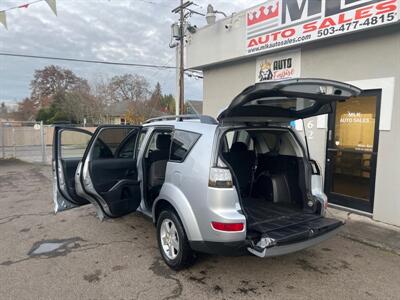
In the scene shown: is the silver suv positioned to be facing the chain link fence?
yes

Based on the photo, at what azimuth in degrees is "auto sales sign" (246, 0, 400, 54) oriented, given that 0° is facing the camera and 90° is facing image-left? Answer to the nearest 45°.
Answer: approximately 45°

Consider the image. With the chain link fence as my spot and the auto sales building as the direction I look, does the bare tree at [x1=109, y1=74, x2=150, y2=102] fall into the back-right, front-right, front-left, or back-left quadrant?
back-left

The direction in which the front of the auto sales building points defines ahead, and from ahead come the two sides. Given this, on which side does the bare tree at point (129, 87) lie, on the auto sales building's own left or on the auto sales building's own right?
on the auto sales building's own right

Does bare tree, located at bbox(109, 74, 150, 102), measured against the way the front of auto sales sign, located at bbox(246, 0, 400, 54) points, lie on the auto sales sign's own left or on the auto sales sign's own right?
on the auto sales sign's own right

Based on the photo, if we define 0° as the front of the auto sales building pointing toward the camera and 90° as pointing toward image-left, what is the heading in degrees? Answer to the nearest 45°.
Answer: approximately 45°

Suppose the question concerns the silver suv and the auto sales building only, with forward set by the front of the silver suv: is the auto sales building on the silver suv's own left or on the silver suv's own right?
on the silver suv's own right

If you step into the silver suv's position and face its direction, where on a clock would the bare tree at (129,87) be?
The bare tree is roughly at 1 o'clock from the silver suv.

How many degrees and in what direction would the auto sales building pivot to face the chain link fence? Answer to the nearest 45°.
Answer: approximately 45° to its right
